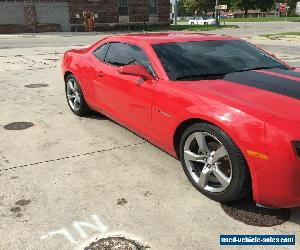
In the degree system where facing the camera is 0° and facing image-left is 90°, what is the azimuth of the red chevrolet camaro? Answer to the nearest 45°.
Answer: approximately 315°

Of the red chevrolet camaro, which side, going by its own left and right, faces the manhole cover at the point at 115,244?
right

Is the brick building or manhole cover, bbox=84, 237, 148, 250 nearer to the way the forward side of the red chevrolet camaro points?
the manhole cover

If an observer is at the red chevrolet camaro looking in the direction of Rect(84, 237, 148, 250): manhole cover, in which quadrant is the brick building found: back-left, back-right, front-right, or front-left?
back-right

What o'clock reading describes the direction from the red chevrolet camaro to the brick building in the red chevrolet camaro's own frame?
The brick building is roughly at 7 o'clock from the red chevrolet camaro.
